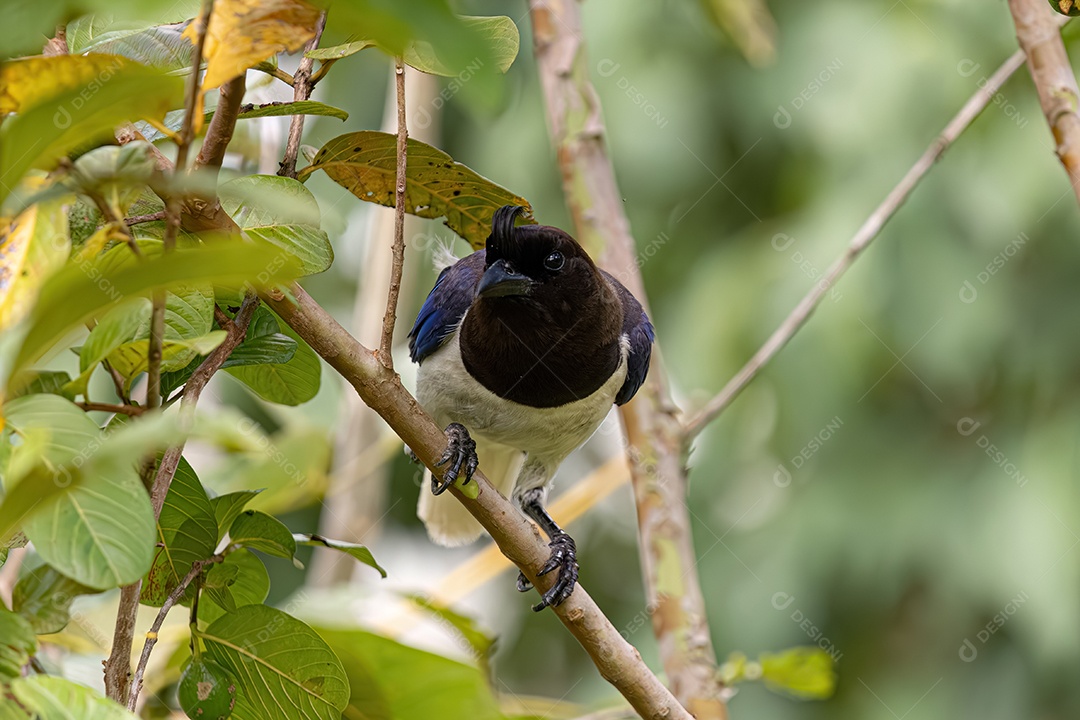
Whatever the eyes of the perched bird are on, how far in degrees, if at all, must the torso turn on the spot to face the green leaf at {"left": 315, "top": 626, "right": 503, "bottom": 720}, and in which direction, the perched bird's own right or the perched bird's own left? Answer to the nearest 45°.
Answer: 0° — it already faces it

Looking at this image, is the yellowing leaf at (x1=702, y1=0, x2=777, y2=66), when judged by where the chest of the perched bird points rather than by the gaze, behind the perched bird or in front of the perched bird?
behind

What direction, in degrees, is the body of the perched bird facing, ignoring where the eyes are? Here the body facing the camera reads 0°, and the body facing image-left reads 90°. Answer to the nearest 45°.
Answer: approximately 0°
